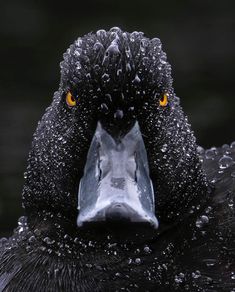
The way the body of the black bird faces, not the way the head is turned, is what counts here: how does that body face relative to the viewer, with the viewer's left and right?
facing the viewer
